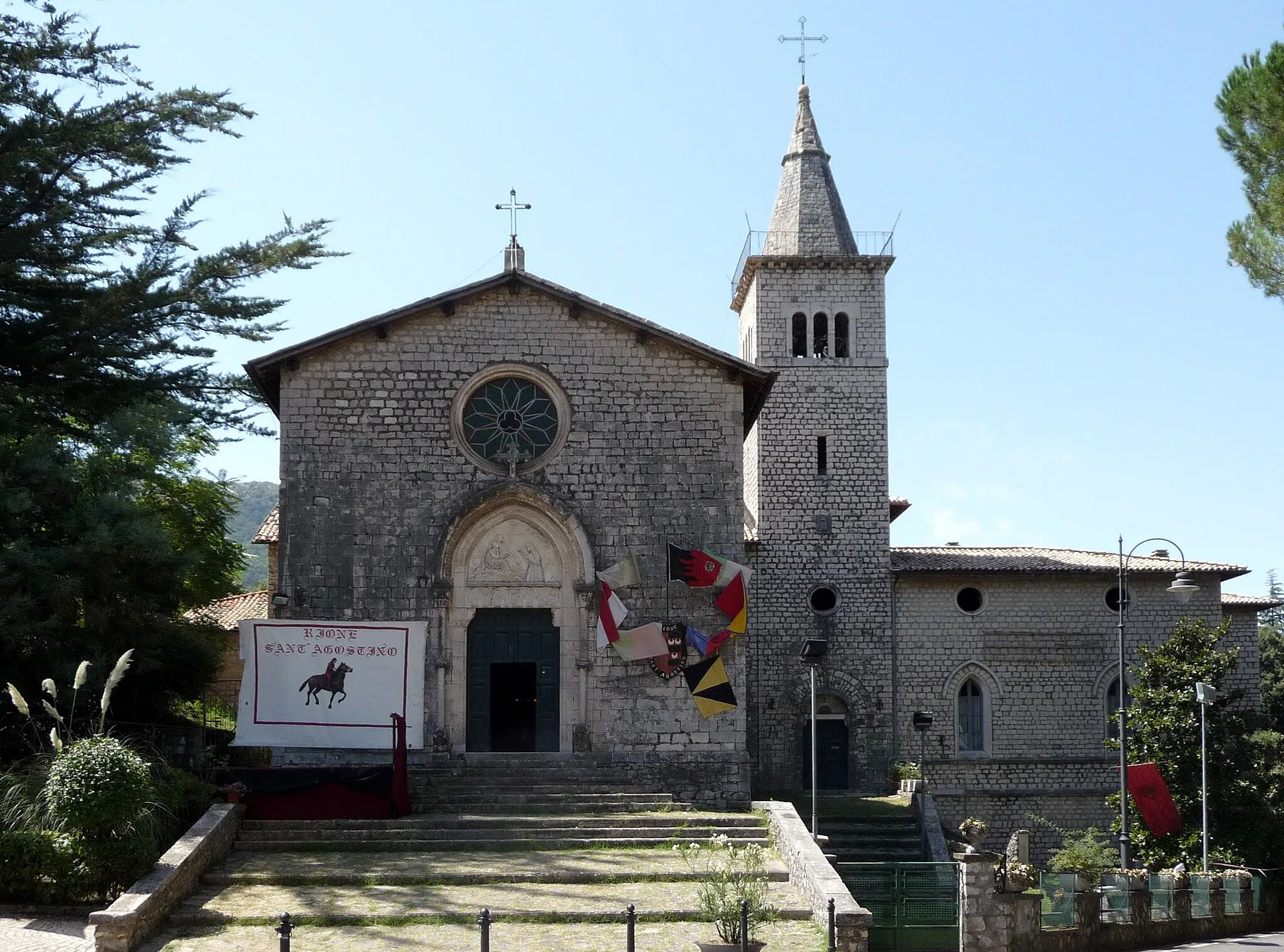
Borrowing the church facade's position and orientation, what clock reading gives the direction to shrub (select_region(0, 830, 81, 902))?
The shrub is roughly at 1 o'clock from the church facade.

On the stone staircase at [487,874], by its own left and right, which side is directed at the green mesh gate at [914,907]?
left

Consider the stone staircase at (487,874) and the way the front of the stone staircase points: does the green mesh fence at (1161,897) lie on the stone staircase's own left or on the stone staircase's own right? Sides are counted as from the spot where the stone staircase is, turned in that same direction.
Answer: on the stone staircase's own left

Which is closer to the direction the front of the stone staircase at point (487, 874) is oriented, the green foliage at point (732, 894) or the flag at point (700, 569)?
the green foliage

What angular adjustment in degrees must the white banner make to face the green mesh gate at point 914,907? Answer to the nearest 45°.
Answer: approximately 45° to its left

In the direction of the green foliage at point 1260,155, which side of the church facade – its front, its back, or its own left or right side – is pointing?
left

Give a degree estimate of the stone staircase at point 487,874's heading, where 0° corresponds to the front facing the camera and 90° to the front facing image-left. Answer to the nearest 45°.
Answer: approximately 0°

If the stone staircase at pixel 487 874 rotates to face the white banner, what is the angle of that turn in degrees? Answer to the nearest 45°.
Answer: approximately 135° to its right

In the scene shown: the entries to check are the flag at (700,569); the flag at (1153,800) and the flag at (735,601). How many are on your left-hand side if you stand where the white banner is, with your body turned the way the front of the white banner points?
3

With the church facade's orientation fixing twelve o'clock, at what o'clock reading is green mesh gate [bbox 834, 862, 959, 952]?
The green mesh gate is roughly at 10 o'clock from the church facade.
